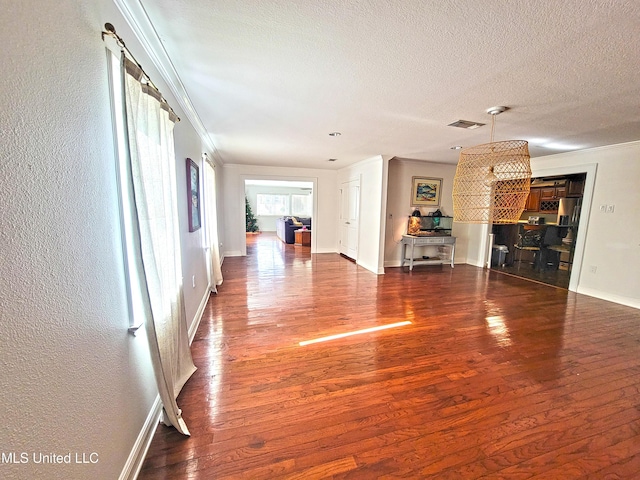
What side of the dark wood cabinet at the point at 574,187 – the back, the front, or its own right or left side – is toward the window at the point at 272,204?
right

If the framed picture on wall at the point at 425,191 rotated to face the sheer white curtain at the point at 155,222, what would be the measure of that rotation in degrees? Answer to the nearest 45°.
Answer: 0° — it already faces it

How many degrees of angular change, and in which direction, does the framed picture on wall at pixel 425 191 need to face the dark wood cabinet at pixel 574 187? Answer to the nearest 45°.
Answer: approximately 90° to its left

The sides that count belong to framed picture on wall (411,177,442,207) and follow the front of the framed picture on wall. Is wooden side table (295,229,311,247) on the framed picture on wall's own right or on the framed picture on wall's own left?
on the framed picture on wall's own right

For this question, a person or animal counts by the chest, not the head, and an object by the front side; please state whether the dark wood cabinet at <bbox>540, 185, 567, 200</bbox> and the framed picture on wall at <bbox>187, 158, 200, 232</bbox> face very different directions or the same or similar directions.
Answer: very different directions

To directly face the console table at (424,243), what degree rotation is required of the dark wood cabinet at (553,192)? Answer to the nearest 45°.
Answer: approximately 45° to its right

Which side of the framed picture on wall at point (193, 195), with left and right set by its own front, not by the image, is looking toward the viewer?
right

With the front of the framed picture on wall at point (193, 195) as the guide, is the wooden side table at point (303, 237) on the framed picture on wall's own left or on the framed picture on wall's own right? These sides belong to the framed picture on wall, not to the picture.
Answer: on the framed picture on wall's own left

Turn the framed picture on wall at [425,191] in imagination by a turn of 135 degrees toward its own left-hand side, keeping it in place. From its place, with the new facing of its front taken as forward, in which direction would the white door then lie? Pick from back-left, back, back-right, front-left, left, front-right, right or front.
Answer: back-left
